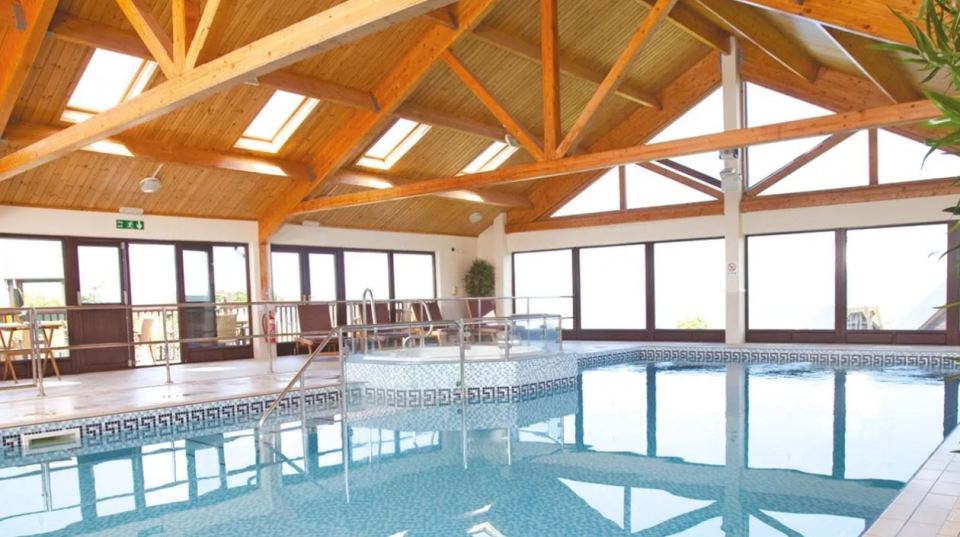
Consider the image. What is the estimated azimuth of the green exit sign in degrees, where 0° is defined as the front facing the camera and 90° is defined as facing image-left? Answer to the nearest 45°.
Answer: approximately 0°

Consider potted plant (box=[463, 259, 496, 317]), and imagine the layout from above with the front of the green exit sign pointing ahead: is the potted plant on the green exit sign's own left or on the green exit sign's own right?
on the green exit sign's own left

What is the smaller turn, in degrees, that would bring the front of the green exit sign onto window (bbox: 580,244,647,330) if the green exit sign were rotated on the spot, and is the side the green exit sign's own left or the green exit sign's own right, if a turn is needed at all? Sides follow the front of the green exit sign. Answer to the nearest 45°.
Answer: approximately 90° to the green exit sign's own left

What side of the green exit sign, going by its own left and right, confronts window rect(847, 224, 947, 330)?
left

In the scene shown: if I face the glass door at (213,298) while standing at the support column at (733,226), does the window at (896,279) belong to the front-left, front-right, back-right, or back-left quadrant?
back-left

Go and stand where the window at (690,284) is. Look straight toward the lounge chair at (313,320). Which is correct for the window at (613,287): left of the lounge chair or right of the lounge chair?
right

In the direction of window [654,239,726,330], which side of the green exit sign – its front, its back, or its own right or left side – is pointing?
left

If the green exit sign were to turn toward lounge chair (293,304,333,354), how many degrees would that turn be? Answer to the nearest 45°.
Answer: approximately 90° to its left

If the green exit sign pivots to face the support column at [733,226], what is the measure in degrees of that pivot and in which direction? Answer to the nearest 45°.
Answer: approximately 90° to its left
